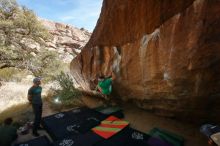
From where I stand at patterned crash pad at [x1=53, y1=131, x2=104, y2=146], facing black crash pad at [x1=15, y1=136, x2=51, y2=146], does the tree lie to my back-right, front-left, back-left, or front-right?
front-right

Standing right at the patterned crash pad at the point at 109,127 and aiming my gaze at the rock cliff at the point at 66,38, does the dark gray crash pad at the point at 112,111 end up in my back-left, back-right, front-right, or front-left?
front-right
